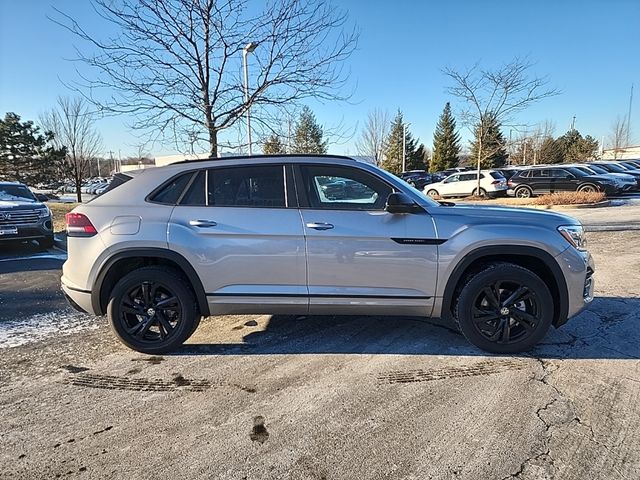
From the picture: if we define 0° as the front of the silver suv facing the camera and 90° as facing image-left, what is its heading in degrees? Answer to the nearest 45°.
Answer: approximately 270°

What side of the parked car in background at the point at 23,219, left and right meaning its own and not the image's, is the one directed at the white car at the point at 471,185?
left

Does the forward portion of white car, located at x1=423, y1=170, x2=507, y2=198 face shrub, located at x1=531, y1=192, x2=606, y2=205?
no

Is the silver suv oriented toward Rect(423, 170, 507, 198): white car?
no

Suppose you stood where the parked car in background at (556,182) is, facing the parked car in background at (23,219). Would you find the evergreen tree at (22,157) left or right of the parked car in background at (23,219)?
right

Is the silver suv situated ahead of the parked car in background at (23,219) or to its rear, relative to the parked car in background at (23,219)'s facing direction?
ahead

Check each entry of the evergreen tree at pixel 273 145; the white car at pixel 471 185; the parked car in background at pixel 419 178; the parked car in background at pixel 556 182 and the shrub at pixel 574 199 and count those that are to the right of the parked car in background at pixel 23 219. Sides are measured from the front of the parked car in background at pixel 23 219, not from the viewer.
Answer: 0

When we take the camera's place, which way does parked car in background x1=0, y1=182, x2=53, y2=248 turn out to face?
facing the viewer

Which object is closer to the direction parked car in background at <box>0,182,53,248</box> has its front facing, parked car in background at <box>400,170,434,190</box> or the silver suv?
the silver suv

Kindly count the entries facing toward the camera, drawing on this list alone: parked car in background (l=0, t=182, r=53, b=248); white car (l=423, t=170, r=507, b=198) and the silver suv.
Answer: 1

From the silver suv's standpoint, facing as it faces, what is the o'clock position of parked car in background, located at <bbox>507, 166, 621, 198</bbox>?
The parked car in background is roughly at 10 o'clock from the silver suv.

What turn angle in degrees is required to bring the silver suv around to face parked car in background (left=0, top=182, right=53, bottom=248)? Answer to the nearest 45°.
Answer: approximately 135° to its left

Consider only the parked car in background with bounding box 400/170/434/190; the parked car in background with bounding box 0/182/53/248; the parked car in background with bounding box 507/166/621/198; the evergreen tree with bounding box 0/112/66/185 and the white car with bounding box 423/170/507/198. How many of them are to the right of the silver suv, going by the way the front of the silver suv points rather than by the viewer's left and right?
0

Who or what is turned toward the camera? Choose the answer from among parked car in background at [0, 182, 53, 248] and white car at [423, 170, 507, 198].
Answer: the parked car in background

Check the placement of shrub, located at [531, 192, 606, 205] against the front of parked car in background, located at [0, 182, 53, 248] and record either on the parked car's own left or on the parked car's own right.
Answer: on the parked car's own left

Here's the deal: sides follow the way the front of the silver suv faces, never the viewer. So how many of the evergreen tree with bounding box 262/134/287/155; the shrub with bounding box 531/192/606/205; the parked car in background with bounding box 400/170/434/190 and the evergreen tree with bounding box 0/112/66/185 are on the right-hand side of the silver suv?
0

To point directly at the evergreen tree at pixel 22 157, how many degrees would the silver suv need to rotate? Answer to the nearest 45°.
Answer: approximately 135° to its left
